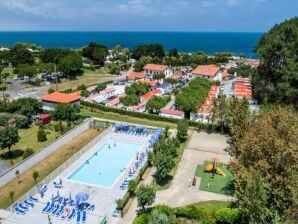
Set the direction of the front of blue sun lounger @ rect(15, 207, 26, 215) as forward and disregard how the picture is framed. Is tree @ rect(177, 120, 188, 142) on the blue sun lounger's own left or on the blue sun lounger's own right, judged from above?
on the blue sun lounger's own left

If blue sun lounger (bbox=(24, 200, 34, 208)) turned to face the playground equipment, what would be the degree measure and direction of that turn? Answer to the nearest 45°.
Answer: approximately 45° to its left

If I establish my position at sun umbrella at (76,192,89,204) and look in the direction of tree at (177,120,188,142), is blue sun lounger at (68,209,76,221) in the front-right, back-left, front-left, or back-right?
back-right

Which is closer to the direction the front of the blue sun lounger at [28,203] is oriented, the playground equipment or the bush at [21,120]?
the playground equipment

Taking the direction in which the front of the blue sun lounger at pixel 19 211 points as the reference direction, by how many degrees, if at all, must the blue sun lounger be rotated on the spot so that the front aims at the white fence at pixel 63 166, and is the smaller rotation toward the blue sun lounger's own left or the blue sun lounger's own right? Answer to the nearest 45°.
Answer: approximately 90° to the blue sun lounger's own left

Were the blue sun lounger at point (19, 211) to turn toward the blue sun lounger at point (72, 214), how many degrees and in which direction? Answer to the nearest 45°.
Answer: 0° — it already faces it

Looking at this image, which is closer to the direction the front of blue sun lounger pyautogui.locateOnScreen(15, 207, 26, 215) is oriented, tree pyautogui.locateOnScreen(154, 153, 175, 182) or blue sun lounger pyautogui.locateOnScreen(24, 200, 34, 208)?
the tree

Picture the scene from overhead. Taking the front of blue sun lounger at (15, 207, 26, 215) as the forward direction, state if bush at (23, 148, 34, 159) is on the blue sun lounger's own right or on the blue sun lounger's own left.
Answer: on the blue sun lounger's own left
